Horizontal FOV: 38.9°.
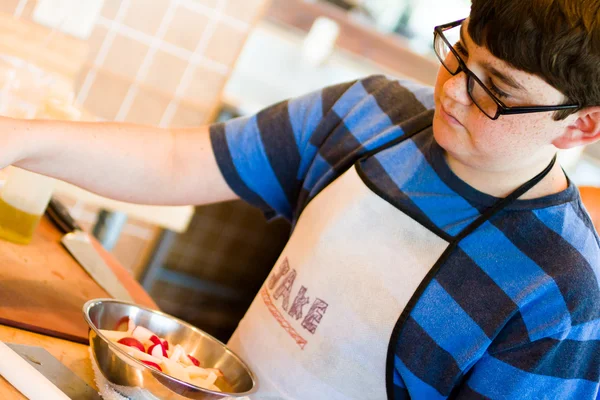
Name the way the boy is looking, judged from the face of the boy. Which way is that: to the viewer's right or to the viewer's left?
to the viewer's left

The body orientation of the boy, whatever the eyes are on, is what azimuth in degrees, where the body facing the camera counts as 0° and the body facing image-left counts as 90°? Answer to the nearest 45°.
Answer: approximately 45°
